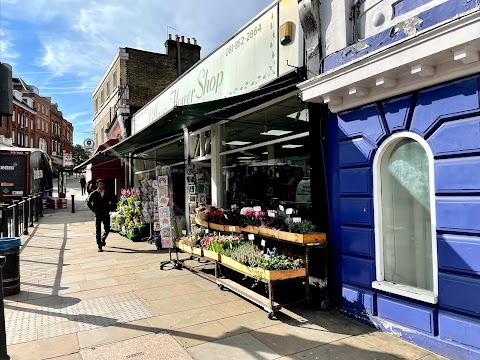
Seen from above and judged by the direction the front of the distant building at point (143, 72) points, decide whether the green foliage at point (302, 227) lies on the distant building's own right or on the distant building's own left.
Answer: on the distant building's own left

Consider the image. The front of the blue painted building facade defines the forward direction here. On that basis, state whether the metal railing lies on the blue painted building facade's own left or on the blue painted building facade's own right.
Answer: on the blue painted building facade's own right

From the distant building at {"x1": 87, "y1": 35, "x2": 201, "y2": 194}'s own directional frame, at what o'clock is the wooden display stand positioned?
The wooden display stand is roughly at 9 o'clock from the distant building.

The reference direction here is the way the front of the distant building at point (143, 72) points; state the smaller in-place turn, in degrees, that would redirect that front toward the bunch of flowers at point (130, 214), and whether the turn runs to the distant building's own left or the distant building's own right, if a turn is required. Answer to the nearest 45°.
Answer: approximately 90° to the distant building's own left

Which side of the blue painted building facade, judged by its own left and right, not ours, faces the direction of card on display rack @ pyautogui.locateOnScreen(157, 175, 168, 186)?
right

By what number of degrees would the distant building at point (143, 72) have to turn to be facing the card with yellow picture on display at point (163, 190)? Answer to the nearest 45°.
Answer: approximately 90° to its left

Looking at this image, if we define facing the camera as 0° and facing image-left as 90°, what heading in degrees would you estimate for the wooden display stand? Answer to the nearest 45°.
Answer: approximately 45°

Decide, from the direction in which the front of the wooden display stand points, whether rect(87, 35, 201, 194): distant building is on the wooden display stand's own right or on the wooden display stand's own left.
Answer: on the wooden display stand's own right

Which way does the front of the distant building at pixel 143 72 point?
to the viewer's left
